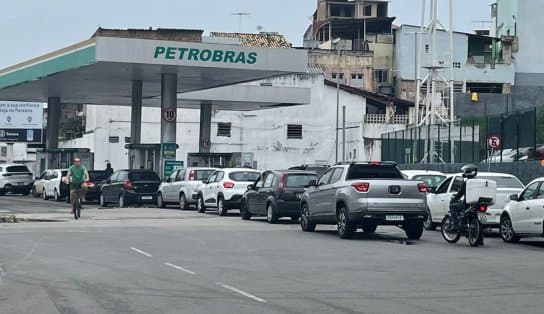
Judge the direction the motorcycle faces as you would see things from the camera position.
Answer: facing away from the viewer and to the left of the viewer

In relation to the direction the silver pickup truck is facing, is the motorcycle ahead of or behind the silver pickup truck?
behind

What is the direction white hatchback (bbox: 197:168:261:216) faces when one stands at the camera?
facing away from the viewer and to the left of the viewer

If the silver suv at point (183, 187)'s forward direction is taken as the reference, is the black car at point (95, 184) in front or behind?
in front

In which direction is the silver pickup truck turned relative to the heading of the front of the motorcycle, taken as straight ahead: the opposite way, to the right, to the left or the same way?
the same way

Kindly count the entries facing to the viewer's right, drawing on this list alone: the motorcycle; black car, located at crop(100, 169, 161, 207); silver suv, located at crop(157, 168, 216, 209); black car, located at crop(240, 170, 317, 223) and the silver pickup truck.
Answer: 0

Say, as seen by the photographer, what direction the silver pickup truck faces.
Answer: facing away from the viewer and to the left of the viewer

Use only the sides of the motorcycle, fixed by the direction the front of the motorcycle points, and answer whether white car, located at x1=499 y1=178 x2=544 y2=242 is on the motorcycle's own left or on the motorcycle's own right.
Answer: on the motorcycle's own right

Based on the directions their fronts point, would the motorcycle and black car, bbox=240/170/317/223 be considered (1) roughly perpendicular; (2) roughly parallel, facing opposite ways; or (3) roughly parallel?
roughly parallel

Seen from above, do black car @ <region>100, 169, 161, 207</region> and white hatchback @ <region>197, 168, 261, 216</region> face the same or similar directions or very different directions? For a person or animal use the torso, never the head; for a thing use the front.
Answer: same or similar directions

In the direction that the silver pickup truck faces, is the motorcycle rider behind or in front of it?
behind

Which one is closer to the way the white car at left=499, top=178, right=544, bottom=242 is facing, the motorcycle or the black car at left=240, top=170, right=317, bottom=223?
the black car

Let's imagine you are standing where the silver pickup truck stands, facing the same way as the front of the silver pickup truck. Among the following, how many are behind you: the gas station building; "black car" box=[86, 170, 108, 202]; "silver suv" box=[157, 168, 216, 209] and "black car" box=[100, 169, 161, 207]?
0

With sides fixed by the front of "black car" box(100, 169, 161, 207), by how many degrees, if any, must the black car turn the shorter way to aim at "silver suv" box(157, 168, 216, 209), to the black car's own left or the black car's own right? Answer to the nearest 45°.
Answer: approximately 180°

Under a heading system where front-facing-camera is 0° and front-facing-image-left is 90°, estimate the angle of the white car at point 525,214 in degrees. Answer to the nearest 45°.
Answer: approximately 135°

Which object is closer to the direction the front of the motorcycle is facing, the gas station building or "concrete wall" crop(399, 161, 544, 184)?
the gas station building

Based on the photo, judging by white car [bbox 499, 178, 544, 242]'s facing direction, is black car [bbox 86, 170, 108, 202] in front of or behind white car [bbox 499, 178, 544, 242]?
in front
